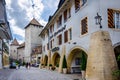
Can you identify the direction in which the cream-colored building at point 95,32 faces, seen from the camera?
facing the viewer and to the left of the viewer
